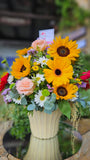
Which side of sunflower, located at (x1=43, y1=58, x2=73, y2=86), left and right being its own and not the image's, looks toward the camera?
front

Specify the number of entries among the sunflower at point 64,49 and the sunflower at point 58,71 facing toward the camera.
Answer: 2

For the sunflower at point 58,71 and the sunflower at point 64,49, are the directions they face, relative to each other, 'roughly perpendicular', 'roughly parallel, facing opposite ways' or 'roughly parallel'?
roughly parallel

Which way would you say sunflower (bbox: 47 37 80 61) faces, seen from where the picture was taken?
facing the viewer
